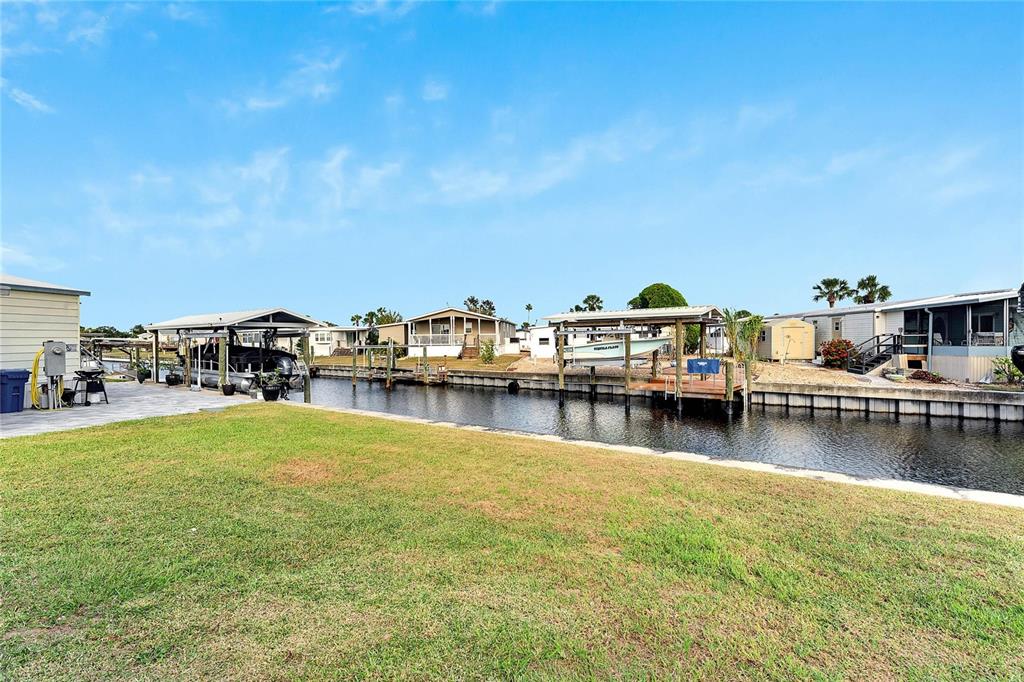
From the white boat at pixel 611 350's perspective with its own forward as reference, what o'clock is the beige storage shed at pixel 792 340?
The beige storage shed is roughly at 11 o'clock from the white boat.

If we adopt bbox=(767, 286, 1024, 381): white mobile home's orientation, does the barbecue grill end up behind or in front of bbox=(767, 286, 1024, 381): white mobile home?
in front

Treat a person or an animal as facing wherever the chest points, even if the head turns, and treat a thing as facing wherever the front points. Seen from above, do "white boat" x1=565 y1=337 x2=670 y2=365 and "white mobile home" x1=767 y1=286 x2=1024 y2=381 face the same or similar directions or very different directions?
very different directions

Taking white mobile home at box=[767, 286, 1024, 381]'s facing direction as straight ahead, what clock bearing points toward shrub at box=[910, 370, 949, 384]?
The shrub is roughly at 11 o'clock from the white mobile home.

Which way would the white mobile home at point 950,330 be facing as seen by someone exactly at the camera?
facing the viewer and to the left of the viewer

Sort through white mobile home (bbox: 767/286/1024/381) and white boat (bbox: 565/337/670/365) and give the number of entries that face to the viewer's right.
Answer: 1

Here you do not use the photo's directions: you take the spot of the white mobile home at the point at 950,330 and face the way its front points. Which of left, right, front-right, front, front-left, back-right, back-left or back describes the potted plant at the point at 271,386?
front

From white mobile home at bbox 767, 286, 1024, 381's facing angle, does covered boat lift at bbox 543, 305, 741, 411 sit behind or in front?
in front

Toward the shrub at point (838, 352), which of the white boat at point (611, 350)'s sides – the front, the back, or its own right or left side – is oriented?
front

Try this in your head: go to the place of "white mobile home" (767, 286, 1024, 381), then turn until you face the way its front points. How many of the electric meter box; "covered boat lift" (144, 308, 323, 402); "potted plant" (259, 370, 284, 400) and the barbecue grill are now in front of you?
4

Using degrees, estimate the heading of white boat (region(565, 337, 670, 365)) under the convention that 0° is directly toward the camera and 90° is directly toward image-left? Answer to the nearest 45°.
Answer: approximately 270°

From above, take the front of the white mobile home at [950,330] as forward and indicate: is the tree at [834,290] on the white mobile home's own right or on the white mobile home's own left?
on the white mobile home's own right

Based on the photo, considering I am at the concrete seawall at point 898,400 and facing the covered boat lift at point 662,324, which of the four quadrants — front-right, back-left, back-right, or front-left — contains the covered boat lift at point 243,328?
front-left

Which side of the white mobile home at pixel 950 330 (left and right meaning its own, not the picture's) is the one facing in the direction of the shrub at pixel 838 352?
right

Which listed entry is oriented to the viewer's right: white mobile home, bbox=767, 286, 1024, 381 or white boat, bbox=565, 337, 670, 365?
the white boat

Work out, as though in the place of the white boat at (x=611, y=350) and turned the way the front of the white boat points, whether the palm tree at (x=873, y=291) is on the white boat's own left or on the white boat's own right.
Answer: on the white boat's own left
